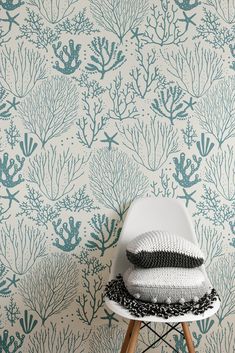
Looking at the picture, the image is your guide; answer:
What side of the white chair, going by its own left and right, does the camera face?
front
